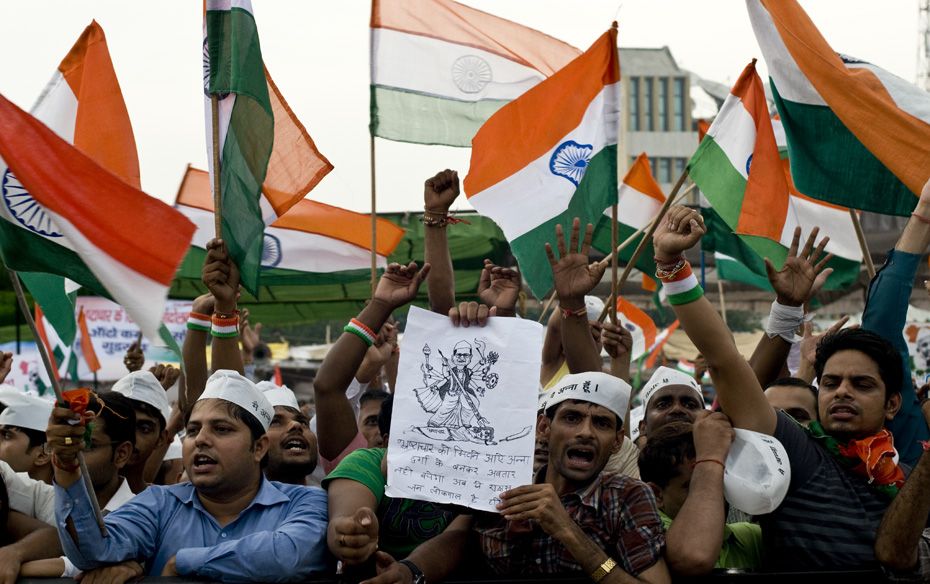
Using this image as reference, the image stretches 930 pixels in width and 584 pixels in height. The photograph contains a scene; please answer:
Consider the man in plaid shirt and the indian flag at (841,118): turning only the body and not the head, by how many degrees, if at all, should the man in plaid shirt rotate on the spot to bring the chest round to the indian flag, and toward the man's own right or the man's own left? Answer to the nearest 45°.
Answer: approximately 135° to the man's own left

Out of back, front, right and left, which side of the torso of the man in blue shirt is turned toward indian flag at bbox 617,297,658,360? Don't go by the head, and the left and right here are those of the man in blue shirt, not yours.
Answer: back

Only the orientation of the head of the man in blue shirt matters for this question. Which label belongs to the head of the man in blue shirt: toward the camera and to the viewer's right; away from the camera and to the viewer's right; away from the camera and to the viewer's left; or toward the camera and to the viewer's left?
toward the camera and to the viewer's left

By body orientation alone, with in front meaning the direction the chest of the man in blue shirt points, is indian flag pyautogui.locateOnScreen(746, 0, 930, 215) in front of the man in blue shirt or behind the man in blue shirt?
behind

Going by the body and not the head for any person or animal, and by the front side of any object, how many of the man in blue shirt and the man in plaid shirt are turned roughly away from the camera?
0

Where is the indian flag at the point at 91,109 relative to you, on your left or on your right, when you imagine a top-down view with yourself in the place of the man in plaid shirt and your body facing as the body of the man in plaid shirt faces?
on your right

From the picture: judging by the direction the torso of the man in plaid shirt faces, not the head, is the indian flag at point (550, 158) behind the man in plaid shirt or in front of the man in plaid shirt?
behind

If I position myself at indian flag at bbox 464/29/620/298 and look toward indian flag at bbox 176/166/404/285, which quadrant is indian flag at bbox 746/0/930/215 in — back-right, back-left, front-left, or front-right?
back-right

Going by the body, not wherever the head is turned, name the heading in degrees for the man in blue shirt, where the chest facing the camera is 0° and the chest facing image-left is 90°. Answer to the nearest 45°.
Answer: approximately 45°

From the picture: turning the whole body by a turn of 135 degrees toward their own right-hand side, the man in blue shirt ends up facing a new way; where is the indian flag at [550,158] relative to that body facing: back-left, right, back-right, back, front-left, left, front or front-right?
front-right

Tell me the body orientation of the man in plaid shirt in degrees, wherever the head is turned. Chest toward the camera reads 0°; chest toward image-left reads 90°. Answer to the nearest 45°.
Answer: approximately 0°
